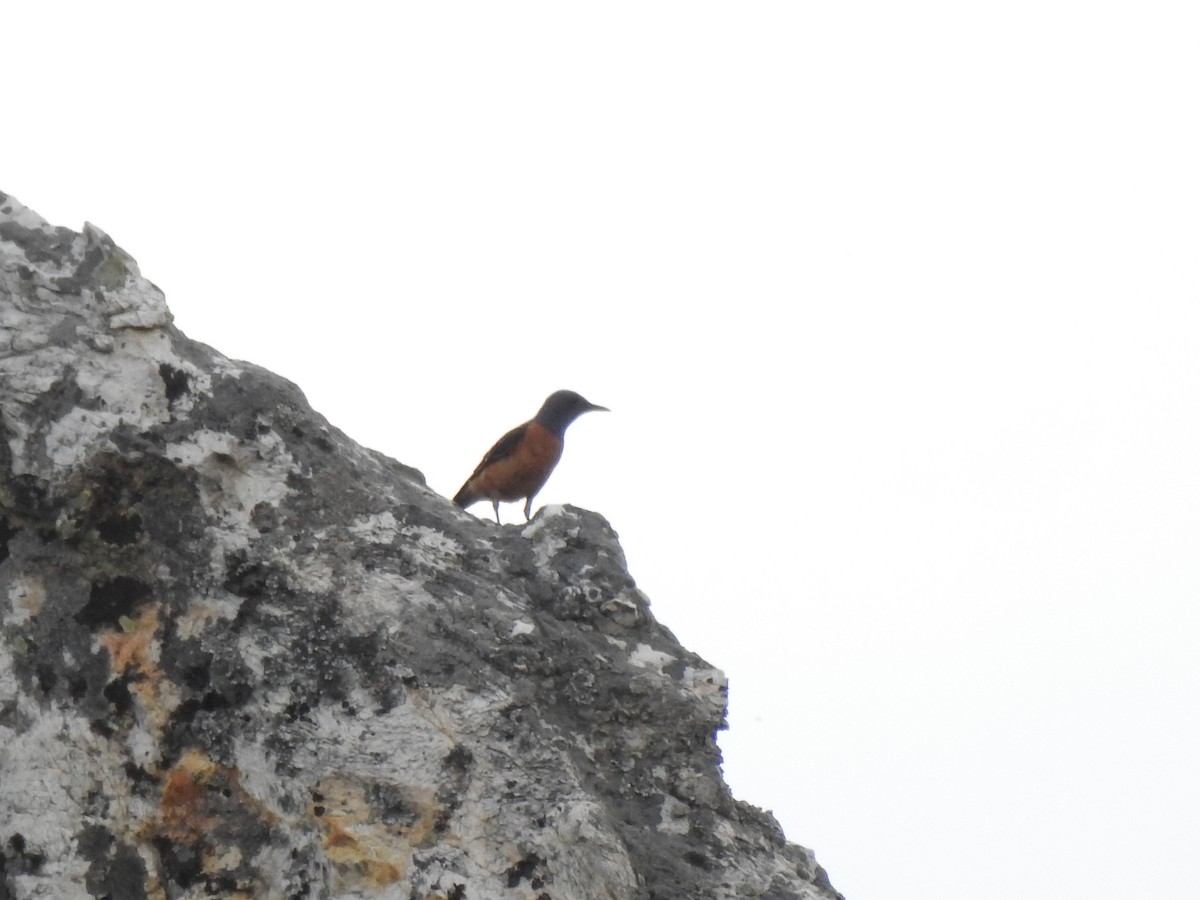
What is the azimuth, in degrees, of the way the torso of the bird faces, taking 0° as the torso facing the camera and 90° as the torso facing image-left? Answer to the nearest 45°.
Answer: approximately 270°
